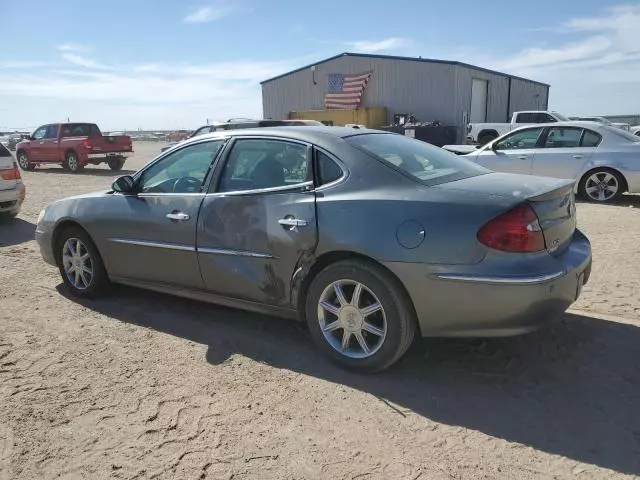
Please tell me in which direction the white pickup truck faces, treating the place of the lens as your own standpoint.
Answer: facing to the right of the viewer

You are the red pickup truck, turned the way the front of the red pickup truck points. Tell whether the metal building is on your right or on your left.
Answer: on your right

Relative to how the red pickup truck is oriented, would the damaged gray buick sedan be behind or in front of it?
behind

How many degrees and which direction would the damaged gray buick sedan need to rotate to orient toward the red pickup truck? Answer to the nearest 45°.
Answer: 0° — it already faces it

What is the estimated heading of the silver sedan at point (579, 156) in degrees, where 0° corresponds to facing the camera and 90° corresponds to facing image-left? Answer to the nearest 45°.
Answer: approximately 90°

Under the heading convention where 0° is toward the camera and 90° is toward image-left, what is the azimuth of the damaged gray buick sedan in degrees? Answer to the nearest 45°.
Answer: approximately 135°

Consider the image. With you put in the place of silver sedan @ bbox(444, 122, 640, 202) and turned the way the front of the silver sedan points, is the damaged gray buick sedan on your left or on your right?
on your left

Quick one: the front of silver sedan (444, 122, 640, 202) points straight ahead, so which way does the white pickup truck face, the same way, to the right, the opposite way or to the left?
the opposite way

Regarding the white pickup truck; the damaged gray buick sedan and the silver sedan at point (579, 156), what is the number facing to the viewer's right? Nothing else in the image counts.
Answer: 1

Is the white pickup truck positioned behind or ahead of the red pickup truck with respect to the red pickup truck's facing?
behind

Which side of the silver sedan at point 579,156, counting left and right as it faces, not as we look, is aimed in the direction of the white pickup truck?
right

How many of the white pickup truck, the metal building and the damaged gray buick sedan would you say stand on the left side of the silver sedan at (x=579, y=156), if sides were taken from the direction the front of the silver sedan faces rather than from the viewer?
1
